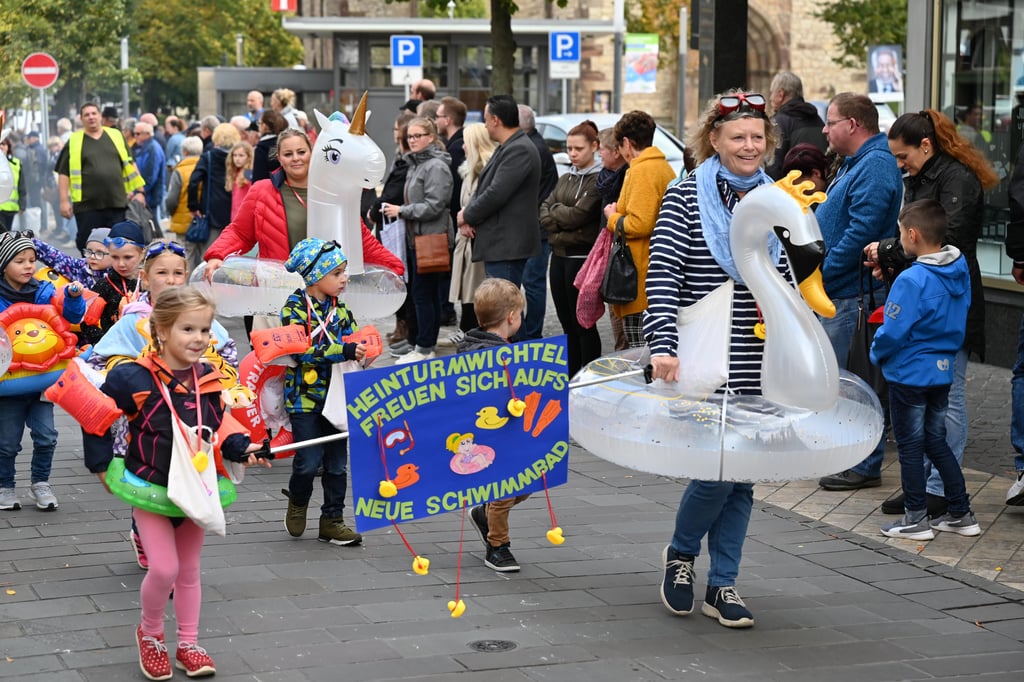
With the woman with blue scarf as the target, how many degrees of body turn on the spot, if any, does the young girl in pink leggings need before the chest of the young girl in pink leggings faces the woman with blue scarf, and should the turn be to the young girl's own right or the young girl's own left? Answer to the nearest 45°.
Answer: approximately 45° to the young girl's own left

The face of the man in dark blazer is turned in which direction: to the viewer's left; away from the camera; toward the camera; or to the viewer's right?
to the viewer's left

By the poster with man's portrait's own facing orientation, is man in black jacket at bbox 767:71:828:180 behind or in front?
in front

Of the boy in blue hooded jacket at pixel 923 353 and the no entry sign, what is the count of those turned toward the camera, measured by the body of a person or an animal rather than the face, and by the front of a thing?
1

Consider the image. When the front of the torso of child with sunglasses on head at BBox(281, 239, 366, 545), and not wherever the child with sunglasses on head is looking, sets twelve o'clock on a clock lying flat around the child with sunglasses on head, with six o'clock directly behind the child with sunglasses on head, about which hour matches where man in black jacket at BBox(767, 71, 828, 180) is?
The man in black jacket is roughly at 9 o'clock from the child with sunglasses on head.

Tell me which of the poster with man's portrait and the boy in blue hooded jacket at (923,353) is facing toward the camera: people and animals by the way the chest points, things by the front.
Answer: the poster with man's portrait

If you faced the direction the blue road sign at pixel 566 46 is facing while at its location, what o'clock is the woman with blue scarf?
The woman with blue scarf is roughly at 12 o'clock from the blue road sign.

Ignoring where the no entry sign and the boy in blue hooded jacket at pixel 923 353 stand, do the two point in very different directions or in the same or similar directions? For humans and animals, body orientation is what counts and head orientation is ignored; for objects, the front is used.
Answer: very different directions

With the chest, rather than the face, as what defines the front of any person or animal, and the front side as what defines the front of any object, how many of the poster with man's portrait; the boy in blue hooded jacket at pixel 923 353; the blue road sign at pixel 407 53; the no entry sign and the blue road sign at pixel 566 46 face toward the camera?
4

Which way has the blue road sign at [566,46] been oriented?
toward the camera

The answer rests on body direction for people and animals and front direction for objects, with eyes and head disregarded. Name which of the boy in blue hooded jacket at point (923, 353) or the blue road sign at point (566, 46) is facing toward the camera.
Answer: the blue road sign

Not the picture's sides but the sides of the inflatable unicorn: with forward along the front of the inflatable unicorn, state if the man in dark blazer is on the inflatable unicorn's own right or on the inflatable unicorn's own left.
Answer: on the inflatable unicorn's own left

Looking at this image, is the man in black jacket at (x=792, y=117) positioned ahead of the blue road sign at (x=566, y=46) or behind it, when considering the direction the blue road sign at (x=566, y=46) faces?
ahead

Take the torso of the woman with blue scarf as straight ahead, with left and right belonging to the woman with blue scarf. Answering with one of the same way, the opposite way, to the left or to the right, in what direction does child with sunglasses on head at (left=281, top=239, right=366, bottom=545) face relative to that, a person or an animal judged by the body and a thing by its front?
the same way

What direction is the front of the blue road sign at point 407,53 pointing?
toward the camera
